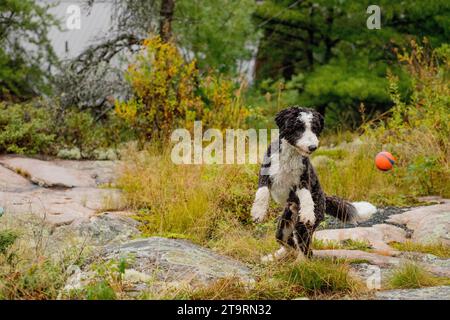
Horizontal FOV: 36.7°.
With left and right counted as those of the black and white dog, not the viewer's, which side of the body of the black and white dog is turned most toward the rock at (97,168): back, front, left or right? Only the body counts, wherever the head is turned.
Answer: right

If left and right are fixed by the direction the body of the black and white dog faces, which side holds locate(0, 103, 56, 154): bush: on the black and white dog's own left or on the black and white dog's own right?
on the black and white dog's own right

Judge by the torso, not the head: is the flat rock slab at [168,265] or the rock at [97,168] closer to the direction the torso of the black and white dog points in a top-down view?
the flat rock slab

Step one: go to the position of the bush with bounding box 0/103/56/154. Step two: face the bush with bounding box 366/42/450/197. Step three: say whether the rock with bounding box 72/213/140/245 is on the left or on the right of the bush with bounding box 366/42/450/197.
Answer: right

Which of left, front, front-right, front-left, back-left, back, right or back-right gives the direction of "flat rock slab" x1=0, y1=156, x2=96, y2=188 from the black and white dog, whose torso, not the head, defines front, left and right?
right

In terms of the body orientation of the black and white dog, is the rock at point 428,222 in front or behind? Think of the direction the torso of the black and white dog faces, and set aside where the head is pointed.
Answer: behind

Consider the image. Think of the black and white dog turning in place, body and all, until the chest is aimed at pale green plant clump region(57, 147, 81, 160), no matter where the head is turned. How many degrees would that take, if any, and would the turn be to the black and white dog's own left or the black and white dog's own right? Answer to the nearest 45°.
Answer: approximately 90° to the black and white dog's own right

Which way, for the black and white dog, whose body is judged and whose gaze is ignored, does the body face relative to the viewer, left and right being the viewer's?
facing the viewer and to the left of the viewer

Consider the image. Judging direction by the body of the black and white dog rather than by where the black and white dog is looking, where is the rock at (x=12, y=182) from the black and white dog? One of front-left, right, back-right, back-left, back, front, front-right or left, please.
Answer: right

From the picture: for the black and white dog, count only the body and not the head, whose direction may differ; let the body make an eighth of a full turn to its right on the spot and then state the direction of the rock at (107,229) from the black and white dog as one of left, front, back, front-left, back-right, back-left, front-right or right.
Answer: front-right

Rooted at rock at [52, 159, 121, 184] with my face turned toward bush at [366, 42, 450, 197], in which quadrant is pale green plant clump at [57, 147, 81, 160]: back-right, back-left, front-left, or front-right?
back-left

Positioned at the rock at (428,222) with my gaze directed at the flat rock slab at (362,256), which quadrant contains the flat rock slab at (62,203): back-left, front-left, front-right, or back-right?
front-right
